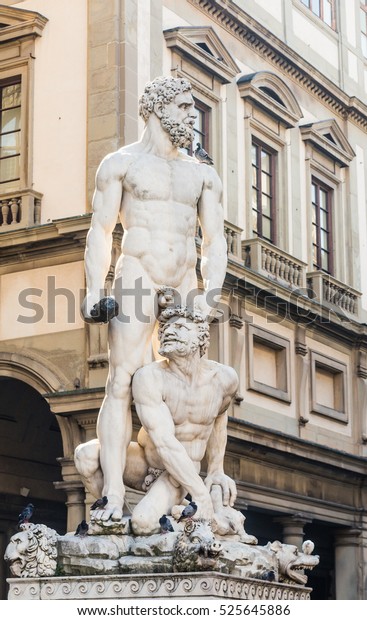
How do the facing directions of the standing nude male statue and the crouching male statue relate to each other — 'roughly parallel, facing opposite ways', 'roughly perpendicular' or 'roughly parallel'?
roughly parallel

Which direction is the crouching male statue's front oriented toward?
toward the camera

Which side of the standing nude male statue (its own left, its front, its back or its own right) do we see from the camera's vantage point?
front
